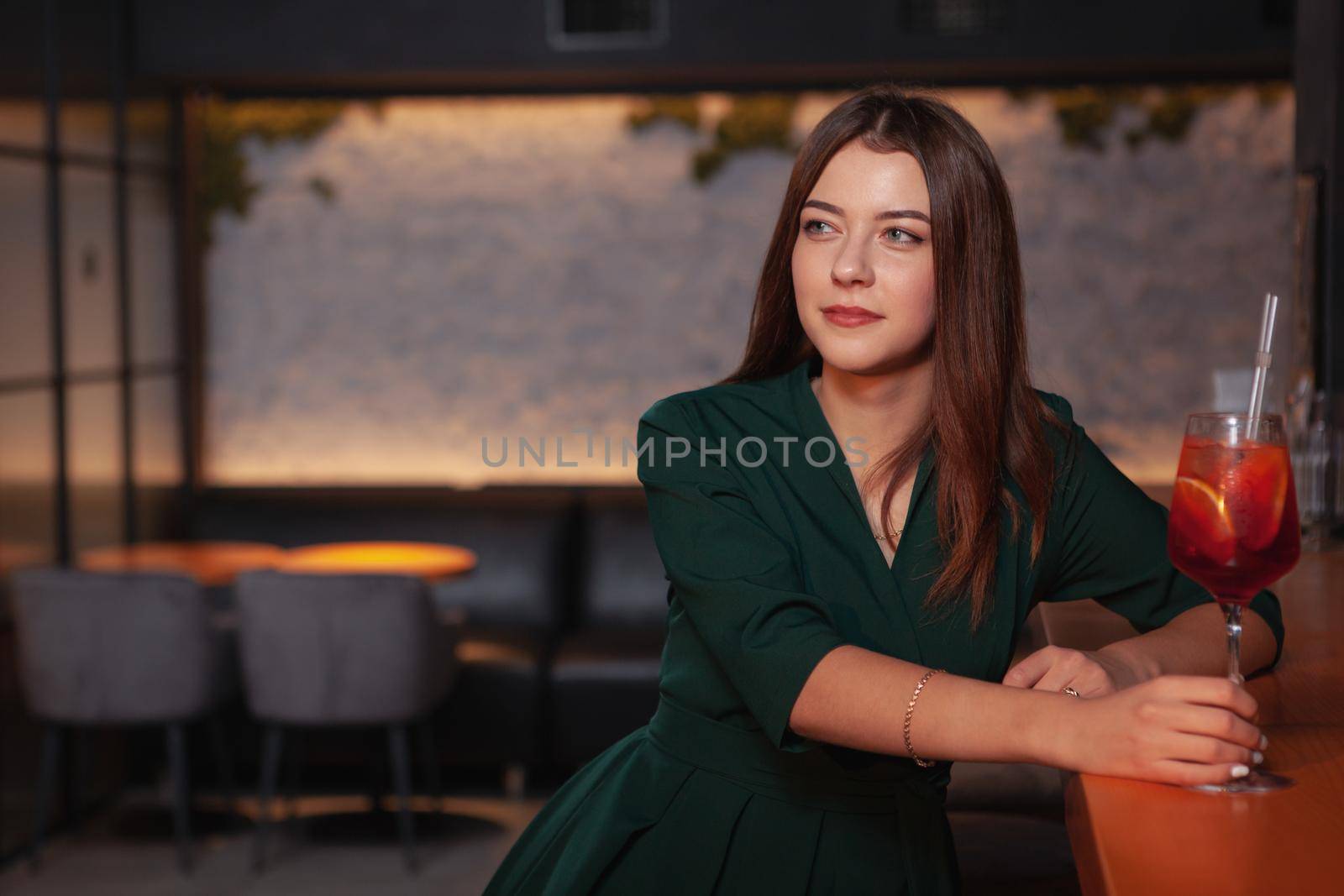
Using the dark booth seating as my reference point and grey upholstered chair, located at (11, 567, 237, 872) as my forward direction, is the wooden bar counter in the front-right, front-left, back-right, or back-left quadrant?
front-left

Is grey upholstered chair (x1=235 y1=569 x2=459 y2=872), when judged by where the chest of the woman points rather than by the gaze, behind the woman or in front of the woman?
behind

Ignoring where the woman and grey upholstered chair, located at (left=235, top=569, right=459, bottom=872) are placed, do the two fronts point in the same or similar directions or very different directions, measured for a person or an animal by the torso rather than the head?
very different directions

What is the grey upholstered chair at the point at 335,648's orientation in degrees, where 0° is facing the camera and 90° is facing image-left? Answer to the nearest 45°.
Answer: approximately 180°

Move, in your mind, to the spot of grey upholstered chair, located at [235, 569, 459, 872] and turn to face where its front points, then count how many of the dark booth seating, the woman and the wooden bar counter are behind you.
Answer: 2

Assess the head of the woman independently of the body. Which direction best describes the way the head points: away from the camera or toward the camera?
toward the camera

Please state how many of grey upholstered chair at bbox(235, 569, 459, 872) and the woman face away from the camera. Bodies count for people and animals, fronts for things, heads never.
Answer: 1

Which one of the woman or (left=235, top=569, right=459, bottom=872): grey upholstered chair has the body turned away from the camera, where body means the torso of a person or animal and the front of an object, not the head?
the grey upholstered chair

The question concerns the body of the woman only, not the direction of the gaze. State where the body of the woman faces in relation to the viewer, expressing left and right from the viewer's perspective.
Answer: facing the viewer and to the right of the viewer
